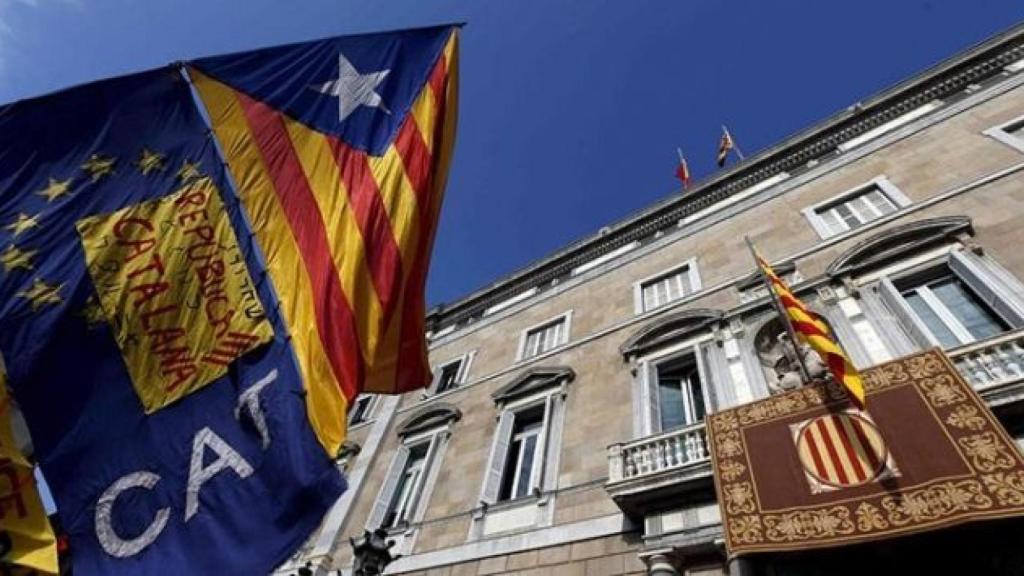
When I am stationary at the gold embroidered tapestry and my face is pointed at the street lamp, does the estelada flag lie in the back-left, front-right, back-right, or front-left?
front-left

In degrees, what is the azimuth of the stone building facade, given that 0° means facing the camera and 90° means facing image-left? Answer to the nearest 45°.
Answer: approximately 45°

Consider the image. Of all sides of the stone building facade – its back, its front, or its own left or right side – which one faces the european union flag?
front

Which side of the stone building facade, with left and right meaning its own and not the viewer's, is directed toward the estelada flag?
front
